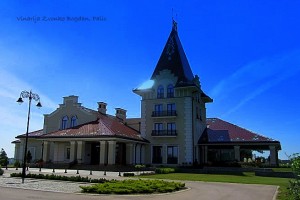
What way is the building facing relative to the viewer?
toward the camera

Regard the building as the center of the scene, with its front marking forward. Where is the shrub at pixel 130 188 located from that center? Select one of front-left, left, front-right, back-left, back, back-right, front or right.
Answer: front

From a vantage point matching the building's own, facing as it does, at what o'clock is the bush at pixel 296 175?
The bush is roughly at 12 o'clock from the building.
